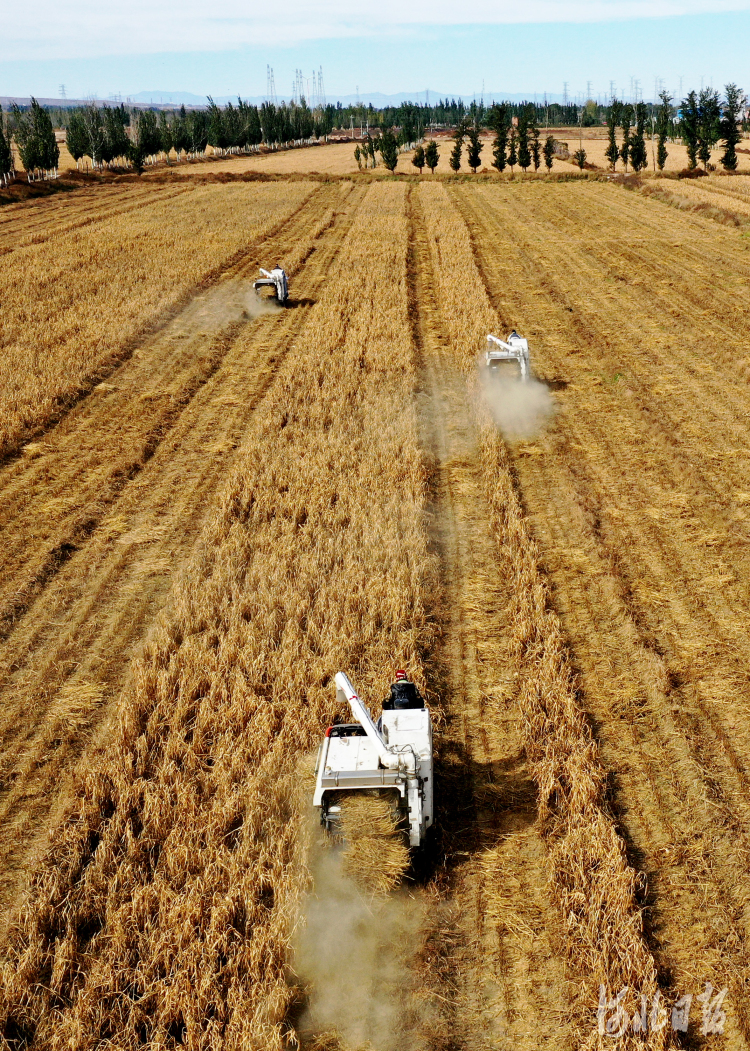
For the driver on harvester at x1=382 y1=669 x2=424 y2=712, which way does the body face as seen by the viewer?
away from the camera

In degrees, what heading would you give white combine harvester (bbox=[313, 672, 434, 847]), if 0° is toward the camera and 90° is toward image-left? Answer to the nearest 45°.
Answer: approximately 180°

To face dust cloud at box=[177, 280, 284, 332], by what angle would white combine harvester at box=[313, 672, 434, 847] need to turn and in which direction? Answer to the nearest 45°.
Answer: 0° — it already faces it

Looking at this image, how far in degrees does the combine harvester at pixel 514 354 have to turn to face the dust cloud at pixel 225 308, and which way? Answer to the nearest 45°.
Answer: approximately 45° to its left

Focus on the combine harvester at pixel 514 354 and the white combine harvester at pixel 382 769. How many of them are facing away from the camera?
2

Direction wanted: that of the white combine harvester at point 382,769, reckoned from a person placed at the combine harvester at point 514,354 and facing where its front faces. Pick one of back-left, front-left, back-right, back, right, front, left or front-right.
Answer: back

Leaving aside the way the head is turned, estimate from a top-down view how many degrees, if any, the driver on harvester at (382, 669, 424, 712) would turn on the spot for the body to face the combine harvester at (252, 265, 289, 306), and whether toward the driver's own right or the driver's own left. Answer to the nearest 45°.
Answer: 0° — they already face it

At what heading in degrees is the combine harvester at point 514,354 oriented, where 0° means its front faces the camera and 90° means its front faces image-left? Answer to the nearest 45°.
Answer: approximately 180°

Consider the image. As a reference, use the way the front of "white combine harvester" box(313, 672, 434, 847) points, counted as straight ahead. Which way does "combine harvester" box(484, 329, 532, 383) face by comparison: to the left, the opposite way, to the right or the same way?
the same way

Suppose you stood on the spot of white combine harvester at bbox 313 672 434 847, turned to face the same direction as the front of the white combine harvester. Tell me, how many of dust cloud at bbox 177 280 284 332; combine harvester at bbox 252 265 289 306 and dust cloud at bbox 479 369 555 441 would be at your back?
0

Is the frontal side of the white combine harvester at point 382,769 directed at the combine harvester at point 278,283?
yes

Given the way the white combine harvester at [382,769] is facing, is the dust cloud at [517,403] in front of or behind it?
in front

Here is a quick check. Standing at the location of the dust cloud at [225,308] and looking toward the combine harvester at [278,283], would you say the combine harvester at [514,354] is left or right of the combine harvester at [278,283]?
right

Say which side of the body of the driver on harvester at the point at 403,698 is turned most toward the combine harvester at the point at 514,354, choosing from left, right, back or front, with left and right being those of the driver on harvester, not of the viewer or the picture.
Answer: front

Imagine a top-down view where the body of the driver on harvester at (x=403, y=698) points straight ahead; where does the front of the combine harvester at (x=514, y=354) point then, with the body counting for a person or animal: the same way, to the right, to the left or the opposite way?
the same way
